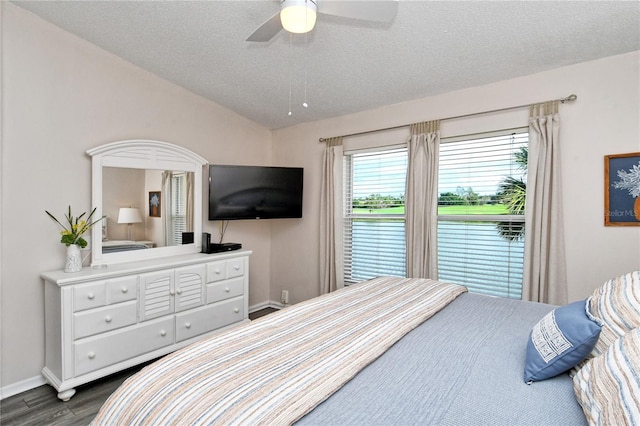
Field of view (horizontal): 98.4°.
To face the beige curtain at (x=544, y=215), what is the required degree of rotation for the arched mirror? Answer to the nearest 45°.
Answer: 0° — it already faces it

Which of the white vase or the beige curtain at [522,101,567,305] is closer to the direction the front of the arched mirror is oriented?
the beige curtain

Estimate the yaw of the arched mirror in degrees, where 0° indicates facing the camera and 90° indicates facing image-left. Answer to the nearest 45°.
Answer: approximately 315°

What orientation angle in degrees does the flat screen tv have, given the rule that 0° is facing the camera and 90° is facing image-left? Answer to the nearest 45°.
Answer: approximately 0°

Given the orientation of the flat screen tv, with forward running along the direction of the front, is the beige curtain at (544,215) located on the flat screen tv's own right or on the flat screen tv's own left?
on the flat screen tv's own left

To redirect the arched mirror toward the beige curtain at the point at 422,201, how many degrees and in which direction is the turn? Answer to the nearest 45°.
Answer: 0° — it already faces it

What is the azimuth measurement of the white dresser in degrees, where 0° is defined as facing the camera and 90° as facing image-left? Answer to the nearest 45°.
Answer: approximately 315°

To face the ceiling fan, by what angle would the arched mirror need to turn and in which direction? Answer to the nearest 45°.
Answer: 0° — it already faces it
